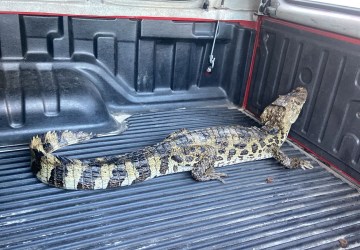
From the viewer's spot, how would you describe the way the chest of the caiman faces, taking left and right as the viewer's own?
facing away from the viewer and to the right of the viewer
